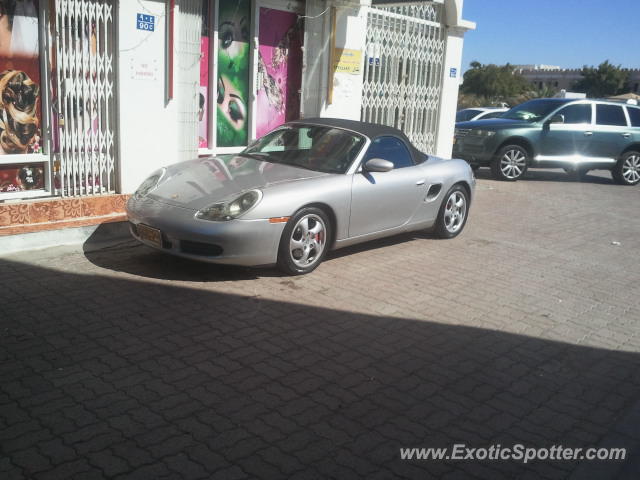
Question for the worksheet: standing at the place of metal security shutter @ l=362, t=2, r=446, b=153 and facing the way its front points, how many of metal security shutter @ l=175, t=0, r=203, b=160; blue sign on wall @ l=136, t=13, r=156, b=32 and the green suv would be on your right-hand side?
2

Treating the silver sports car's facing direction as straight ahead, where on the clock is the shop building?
The shop building is roughly at 3 o'clock from the silver sports car.

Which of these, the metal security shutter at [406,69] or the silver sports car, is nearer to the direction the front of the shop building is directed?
the silver sports car

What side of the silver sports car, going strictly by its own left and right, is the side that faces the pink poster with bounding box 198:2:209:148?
right

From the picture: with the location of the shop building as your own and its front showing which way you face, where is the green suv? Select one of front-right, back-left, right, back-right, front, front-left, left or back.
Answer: left

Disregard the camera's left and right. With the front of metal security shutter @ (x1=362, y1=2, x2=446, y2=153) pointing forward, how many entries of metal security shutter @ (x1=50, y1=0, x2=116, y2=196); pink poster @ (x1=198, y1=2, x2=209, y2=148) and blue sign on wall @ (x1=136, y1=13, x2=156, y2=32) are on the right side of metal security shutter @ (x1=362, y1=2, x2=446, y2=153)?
3

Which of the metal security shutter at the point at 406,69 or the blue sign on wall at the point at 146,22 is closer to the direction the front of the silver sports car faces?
the blue sign on wall

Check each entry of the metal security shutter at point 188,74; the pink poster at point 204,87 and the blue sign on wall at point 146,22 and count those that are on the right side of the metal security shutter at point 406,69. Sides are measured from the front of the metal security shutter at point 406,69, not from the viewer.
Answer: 3

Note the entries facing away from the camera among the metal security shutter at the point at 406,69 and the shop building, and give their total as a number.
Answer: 0

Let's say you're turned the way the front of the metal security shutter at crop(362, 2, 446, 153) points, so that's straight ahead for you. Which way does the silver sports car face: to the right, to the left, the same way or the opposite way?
to the right

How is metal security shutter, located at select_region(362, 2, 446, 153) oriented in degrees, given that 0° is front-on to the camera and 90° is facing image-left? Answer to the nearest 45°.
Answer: approximately 315°

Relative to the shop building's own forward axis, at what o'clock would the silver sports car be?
The silver sports car is roughly at 12 o'clock from the shop building.
